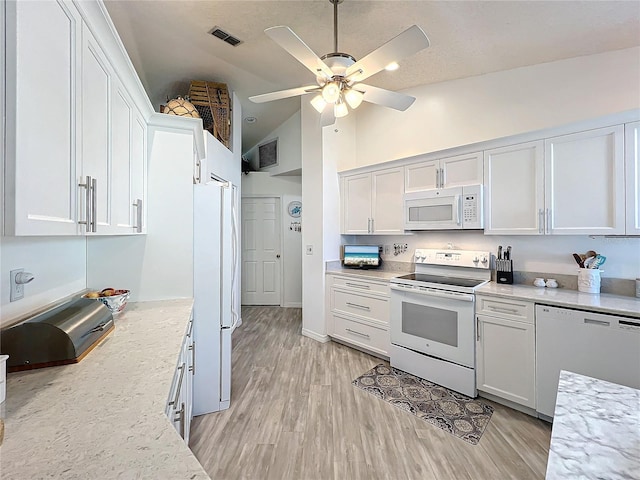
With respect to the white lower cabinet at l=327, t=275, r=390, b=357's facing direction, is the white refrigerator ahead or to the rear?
ahead

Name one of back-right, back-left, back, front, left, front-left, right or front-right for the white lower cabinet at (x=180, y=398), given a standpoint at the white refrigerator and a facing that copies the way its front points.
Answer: right

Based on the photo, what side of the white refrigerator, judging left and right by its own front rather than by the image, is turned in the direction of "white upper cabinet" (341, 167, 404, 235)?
front

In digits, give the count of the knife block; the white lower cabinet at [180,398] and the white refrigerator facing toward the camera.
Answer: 1

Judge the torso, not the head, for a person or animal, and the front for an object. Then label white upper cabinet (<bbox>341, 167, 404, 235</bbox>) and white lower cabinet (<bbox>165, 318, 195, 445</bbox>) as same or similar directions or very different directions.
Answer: very different directions

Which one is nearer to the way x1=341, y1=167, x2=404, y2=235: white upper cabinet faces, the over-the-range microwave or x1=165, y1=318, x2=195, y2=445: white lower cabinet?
the white lower cabinet

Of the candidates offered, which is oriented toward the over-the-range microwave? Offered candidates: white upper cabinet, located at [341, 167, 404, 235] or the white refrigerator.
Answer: the white refrigerator

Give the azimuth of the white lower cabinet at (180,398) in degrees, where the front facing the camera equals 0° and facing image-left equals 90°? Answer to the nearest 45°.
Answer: approximately 270°

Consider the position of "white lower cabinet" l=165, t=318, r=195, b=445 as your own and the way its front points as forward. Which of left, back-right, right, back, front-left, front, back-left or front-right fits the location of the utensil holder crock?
front

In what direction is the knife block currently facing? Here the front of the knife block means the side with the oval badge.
toward the camera

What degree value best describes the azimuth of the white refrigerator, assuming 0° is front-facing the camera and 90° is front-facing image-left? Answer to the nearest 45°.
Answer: approximately 270°

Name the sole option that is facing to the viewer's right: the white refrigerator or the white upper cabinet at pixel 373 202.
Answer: the white refrigerator

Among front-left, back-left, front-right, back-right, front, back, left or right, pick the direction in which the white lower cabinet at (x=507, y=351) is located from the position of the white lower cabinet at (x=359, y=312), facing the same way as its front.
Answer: left

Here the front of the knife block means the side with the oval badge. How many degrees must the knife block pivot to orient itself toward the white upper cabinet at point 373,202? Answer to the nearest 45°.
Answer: approximately 90° to its right

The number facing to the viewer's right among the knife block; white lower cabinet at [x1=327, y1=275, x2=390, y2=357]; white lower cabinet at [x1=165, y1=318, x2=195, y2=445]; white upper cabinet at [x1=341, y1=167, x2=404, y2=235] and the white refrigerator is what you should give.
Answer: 2

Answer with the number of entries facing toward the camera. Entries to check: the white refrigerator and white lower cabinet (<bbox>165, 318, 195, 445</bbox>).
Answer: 0
